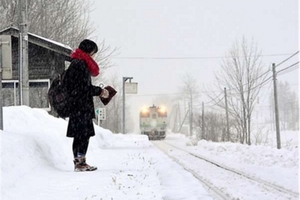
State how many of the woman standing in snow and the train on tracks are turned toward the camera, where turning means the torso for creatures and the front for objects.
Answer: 1

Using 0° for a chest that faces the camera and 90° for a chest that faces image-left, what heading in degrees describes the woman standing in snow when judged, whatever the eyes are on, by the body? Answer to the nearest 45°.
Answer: approximately 270°

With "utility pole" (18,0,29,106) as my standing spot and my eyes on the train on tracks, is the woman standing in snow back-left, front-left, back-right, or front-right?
back-right

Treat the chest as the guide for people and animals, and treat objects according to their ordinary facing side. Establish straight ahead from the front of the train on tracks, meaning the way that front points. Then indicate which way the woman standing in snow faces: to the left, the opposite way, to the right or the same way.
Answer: to the left

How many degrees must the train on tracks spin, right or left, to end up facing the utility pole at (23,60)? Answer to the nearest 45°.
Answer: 0° — it already faces it

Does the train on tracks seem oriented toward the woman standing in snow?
yes
